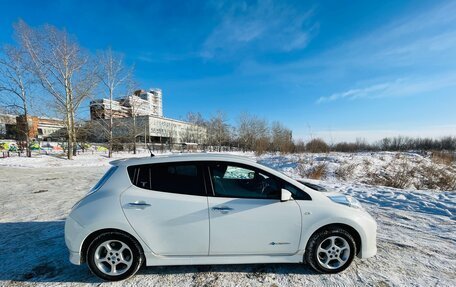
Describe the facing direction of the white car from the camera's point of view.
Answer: facing to the right of the viewer
